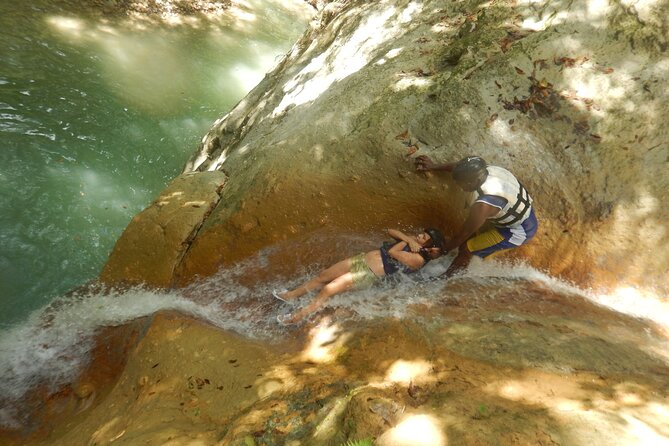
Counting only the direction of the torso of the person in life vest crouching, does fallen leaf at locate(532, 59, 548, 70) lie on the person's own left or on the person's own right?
on the person's own right

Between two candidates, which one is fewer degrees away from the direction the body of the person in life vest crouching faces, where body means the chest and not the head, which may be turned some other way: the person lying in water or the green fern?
the person lying in water

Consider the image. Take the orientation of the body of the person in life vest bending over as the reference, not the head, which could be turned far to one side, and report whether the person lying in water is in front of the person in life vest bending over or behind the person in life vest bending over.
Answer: in front

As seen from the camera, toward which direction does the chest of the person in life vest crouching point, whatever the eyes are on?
to the viewer's left

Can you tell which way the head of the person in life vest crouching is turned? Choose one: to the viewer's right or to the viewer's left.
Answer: to the viewer's left

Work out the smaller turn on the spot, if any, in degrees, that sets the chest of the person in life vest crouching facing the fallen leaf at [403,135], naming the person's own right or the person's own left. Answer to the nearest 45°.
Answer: approximately 45° to the person's own right

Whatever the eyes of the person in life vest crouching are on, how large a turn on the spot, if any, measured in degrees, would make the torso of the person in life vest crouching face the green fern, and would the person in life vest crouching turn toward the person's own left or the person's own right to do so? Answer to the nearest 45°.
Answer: approximately 90° to the person's own left

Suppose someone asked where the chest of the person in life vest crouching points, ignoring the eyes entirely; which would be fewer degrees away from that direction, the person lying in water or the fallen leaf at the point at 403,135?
the person lying in water
